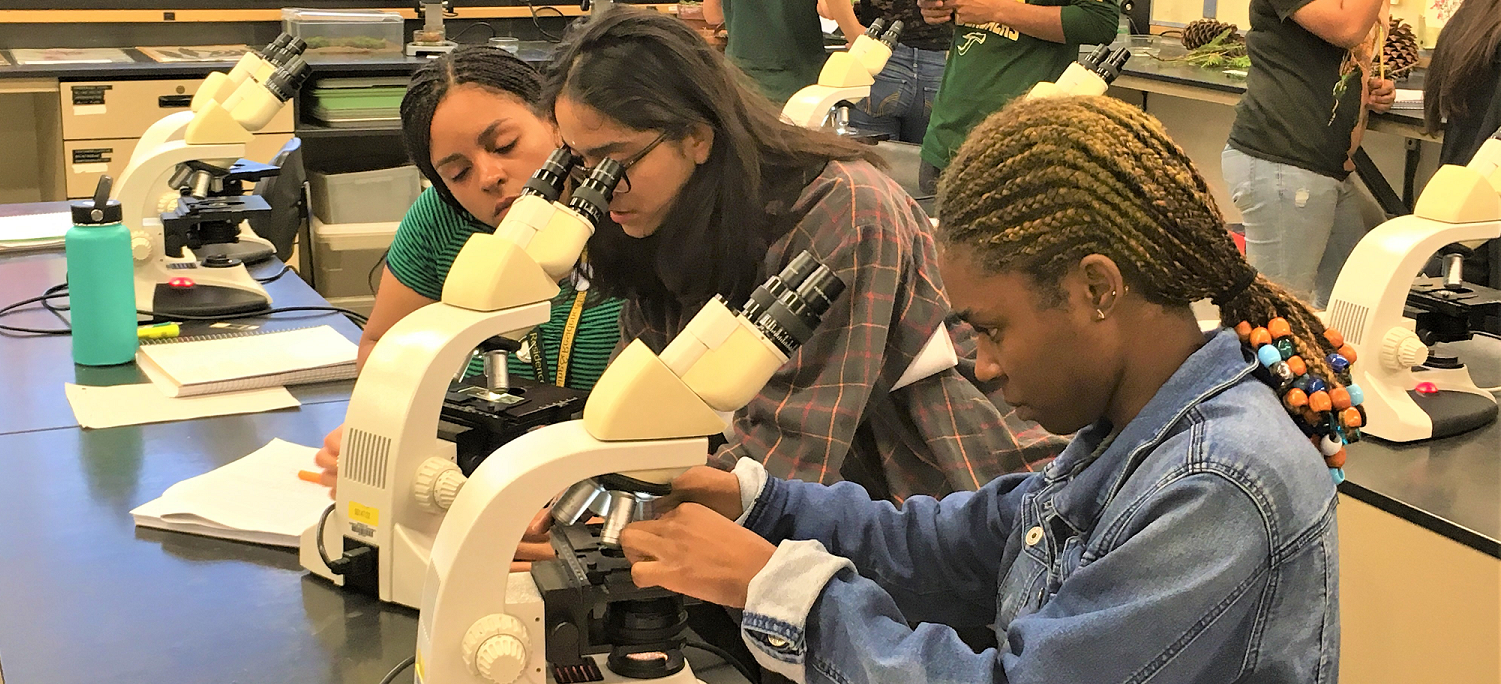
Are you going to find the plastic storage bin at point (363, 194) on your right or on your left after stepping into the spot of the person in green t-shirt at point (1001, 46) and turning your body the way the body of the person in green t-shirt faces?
on your right

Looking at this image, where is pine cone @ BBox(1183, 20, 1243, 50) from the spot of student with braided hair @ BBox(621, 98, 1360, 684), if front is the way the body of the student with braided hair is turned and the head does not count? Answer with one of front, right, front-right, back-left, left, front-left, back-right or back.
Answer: right

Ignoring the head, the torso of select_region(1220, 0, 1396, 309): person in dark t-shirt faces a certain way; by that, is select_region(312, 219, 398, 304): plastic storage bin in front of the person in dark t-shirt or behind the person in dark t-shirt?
behind

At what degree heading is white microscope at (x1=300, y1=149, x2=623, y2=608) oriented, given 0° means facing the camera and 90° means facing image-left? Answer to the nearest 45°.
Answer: approximately 225°

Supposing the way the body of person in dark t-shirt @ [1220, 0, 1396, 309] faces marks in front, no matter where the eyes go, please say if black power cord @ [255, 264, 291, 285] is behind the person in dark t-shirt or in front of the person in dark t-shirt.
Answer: behind

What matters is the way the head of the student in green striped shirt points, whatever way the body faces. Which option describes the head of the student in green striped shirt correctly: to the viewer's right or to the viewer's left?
to the viewer's right

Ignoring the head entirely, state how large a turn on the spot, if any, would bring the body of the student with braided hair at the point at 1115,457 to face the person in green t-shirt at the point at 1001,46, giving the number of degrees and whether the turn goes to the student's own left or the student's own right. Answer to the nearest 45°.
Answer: approximately 90° to the student's own right

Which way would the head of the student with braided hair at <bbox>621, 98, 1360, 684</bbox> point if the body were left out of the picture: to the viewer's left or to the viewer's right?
to the viewer's left

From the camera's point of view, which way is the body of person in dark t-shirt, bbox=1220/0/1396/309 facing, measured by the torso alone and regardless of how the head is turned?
to the viewer's right

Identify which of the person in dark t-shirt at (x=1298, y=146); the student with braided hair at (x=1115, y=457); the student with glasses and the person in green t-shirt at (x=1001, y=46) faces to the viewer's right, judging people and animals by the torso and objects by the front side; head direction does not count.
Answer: the person in dark t-shirt at (x=1298, y=146)

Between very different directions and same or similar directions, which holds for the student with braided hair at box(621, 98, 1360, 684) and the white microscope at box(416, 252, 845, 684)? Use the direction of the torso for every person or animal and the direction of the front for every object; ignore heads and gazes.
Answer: very different directions

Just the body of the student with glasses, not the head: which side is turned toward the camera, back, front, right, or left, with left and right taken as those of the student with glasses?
left

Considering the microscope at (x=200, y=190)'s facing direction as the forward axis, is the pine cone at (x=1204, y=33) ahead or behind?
ahead

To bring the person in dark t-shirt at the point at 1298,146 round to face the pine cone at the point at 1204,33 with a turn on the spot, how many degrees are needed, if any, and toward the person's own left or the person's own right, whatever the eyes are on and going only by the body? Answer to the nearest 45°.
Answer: approximately 90° to the person's own left

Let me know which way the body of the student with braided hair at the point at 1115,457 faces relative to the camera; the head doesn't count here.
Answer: to the viewer's left

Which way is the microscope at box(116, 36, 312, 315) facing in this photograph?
to the viewer's right
